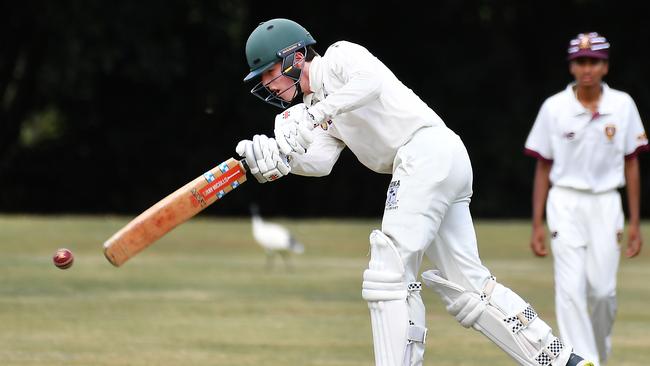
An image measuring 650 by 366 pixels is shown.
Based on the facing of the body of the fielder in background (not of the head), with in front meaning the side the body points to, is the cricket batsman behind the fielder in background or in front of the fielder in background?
in front

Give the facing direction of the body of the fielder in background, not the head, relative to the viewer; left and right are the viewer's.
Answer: facing the viewer

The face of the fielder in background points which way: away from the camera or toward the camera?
toward the camera

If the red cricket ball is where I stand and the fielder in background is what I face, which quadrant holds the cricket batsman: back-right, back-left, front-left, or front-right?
front-right

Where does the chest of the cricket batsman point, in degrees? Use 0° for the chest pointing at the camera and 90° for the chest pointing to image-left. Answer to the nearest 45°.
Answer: approximately 90°

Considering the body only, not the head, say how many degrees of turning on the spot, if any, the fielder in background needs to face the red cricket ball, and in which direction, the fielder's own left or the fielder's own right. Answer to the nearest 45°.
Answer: approximately 45° to the fielder's own right

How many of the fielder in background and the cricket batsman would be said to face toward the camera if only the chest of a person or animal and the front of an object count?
1

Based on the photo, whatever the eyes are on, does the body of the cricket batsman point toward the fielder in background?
no

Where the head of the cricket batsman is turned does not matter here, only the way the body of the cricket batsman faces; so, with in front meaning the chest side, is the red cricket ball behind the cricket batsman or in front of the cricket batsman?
in front

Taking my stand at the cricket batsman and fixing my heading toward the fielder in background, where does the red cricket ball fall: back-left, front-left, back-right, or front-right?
back-left

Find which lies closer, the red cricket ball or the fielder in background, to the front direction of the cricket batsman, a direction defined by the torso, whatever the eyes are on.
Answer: the red cricket ball

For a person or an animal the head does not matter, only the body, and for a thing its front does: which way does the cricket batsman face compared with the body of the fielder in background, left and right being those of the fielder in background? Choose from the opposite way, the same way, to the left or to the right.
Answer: to the right

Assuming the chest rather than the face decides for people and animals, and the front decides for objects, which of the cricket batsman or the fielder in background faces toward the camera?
the fielder in background

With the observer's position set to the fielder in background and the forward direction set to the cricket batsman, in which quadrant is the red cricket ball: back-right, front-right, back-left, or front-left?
front-right
